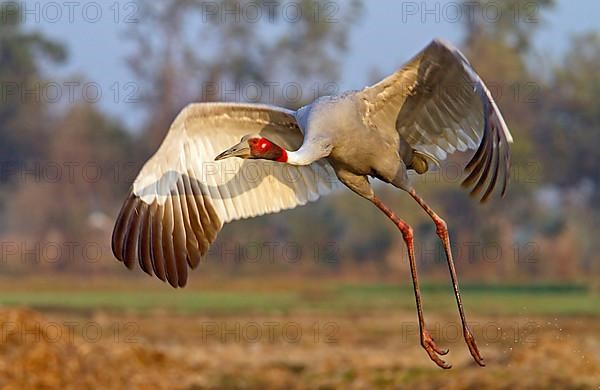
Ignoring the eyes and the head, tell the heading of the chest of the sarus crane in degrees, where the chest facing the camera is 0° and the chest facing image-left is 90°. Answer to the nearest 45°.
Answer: approximately 45°
